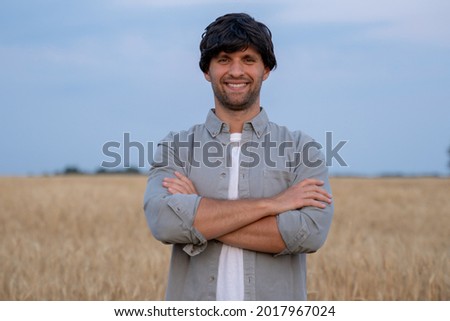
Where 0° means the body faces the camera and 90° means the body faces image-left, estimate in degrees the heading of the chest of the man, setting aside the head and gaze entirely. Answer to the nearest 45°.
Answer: approximately 0°
